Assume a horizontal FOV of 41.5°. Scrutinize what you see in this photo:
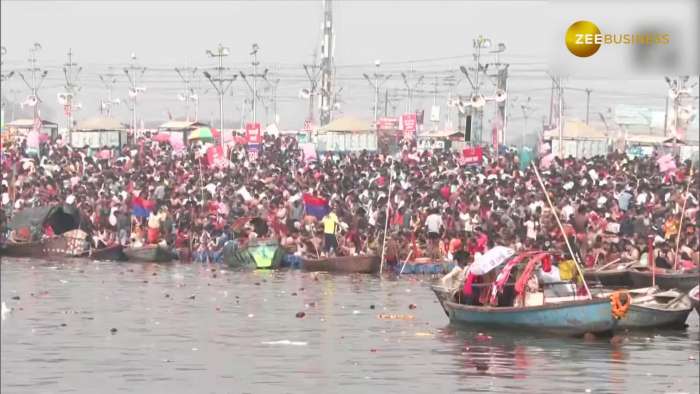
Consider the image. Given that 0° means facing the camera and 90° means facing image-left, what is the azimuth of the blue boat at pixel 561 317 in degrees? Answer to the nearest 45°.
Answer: approximately 90°

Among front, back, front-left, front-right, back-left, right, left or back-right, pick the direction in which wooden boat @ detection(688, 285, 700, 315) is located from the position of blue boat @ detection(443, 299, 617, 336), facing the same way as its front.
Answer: back-right

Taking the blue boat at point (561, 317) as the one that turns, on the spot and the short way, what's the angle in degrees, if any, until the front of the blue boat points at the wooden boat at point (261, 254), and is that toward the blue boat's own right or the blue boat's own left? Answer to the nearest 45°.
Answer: approximately 45° to the blue boat's own right

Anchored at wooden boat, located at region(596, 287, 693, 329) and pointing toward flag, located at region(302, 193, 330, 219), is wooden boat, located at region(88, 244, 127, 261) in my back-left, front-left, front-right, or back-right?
front-left

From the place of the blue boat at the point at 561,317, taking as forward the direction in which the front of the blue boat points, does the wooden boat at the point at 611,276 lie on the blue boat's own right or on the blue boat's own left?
on the blue boat's own right

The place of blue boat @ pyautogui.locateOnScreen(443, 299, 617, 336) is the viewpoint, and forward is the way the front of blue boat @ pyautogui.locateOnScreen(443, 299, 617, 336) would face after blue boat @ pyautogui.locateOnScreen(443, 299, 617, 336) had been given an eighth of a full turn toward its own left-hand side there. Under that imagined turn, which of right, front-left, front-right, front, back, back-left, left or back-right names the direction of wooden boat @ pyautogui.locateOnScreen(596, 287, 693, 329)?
back

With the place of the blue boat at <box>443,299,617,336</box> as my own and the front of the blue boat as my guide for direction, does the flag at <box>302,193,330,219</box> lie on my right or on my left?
on my right

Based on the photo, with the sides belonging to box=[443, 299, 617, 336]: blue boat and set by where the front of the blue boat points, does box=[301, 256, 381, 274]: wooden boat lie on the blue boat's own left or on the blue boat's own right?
on the blue boat's own right

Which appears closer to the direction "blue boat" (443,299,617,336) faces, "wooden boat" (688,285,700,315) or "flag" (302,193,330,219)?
the flag

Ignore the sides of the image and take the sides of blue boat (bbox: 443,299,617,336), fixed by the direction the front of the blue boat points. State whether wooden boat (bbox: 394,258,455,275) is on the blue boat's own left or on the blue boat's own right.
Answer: on the blue boat's own right
